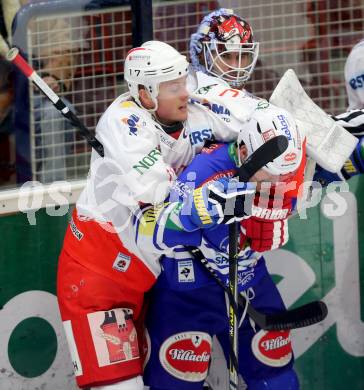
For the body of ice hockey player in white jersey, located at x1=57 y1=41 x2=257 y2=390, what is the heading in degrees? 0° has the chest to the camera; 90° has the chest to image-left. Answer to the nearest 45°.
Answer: approximately 315°
